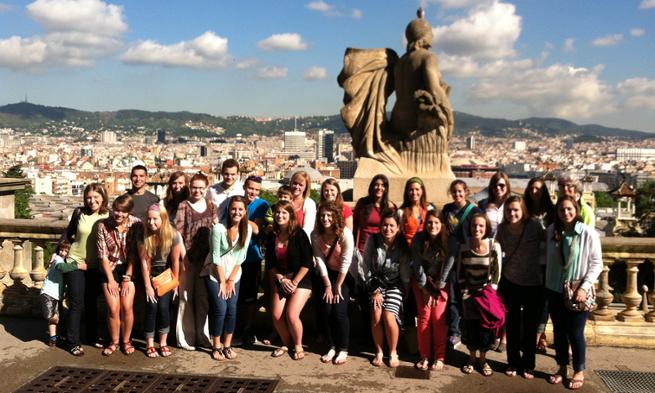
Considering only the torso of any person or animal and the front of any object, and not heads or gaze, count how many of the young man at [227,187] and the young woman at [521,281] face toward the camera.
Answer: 2

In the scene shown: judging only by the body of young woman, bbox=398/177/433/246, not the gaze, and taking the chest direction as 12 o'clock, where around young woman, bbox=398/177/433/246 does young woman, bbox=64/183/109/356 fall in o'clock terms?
young woman, bbox=64/183/109/356 is roughly at 3 o'clock from young woman, bbox=398/177/433/246.

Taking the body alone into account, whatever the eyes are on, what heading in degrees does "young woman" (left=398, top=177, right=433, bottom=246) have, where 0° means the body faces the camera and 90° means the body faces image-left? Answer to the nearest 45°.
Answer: approximately 0°

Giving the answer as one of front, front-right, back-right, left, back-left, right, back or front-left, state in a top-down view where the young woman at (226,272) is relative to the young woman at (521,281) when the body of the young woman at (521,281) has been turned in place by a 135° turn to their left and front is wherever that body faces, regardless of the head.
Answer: back-left

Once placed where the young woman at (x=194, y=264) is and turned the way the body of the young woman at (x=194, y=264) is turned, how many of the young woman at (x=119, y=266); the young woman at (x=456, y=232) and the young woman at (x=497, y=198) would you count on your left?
2

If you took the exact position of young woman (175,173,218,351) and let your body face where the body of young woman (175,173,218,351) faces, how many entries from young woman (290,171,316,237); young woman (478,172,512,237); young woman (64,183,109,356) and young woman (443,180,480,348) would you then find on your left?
3
